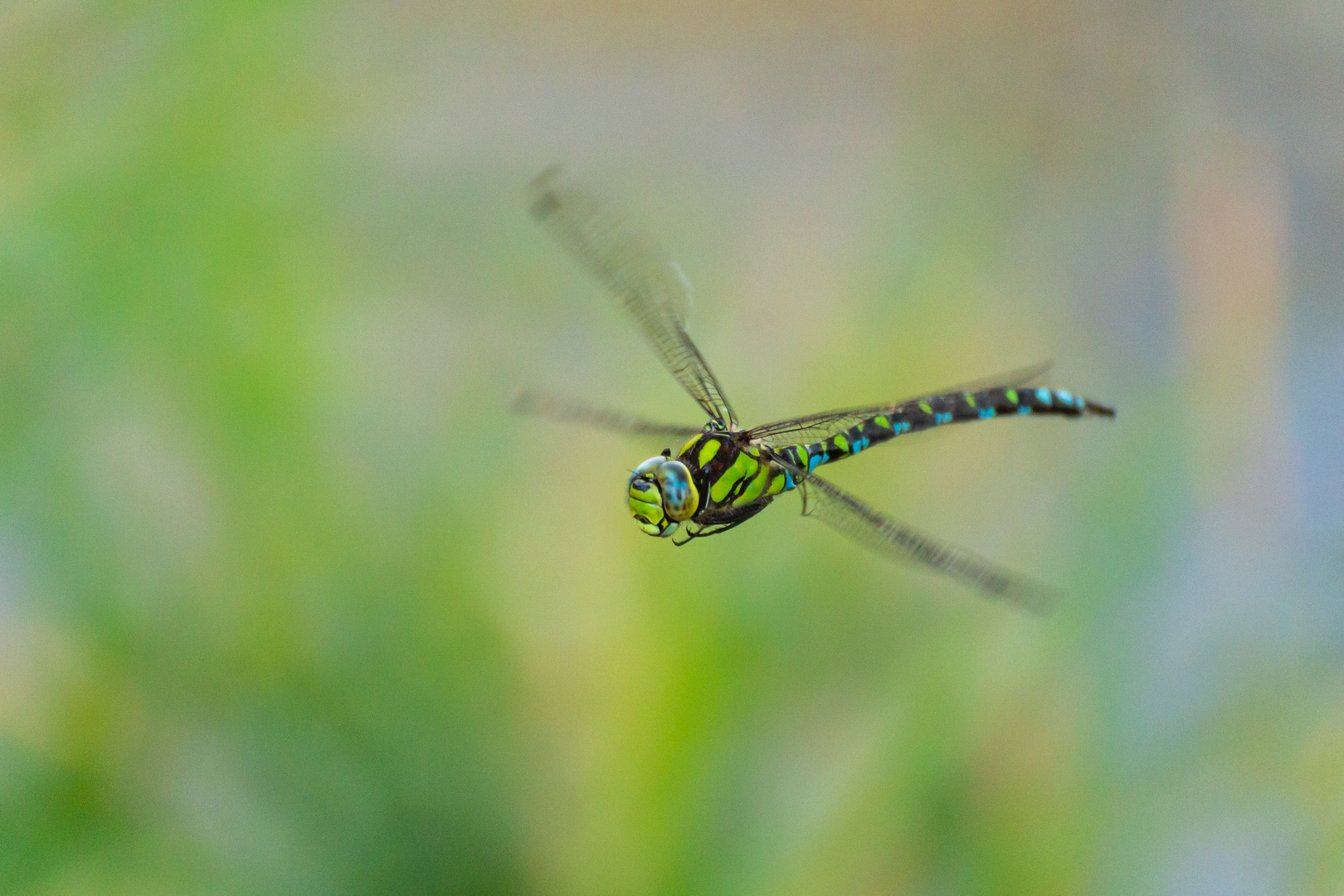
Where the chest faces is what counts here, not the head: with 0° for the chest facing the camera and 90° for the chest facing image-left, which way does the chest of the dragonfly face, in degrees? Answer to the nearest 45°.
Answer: approximately 45°
